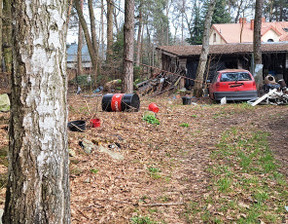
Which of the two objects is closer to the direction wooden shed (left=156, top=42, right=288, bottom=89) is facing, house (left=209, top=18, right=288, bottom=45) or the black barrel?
the black barrel

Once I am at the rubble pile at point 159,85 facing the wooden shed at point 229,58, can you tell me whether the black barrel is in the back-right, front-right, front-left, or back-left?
back-right

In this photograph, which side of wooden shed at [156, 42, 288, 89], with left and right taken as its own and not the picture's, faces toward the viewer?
front

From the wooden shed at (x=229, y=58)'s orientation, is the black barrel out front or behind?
out front

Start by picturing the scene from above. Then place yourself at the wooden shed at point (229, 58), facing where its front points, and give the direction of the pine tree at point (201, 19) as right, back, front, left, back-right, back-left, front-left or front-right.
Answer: back

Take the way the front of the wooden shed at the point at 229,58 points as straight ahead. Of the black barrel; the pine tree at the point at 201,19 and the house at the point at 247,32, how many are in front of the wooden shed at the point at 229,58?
1
